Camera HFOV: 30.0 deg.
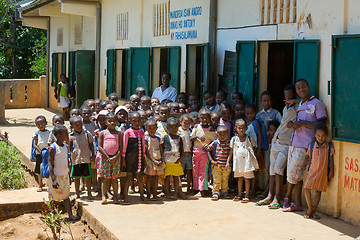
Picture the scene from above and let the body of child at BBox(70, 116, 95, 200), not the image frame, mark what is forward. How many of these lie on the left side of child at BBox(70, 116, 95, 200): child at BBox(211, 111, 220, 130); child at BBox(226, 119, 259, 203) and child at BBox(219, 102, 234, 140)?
3

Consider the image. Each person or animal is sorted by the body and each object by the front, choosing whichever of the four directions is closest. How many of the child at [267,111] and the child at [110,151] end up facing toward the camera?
2

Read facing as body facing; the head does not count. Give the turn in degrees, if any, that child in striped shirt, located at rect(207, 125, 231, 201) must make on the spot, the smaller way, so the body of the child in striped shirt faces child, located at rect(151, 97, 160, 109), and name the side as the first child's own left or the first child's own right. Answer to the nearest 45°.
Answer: approximately 135° to the first child's own right

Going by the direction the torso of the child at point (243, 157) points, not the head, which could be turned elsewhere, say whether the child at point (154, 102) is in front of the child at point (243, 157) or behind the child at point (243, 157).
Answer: behind

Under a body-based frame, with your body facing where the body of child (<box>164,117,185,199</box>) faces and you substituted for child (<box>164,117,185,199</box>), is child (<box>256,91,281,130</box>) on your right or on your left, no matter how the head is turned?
on your left

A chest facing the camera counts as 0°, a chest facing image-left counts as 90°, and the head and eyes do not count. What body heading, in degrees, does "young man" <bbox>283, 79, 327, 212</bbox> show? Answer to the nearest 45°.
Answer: approximately 45°

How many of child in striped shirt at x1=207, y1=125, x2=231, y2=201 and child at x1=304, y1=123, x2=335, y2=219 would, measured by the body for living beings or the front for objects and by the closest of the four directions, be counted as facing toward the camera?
2

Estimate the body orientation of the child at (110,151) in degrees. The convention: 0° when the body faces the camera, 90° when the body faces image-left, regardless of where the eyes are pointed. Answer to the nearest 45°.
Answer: approximately 0°

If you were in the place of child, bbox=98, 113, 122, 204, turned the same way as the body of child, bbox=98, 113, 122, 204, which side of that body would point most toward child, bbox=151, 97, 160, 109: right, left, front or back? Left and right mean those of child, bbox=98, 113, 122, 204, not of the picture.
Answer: back
